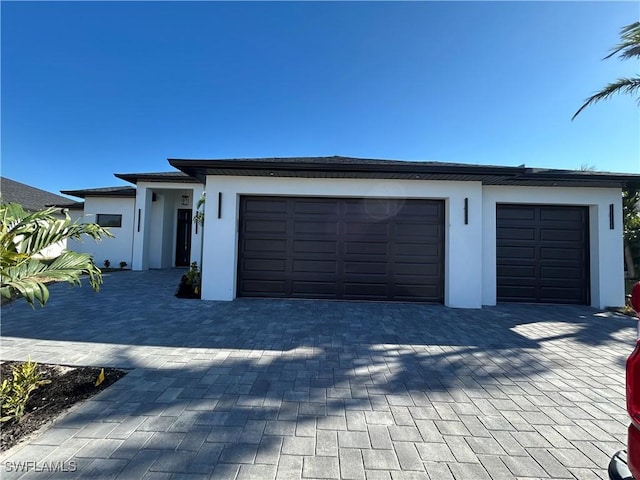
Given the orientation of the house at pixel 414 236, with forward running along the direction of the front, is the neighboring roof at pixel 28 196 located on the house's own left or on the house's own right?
on the house's own right

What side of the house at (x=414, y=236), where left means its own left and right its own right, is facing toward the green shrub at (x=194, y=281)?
right

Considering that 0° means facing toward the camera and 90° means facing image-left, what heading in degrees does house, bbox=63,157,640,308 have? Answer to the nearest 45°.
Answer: approximately 0°

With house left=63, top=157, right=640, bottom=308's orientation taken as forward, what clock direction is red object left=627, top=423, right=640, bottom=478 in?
The red object is roughly at 12 o'clock from the house.

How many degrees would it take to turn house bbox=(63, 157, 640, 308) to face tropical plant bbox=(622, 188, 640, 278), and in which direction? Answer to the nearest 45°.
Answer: approximately 135° to its left

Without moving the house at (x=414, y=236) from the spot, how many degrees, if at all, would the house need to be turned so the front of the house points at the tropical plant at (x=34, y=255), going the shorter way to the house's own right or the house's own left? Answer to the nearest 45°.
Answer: approximately 45° to the house's own right

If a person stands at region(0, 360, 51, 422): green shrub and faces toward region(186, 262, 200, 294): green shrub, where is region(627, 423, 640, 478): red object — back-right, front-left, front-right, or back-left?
back-right
